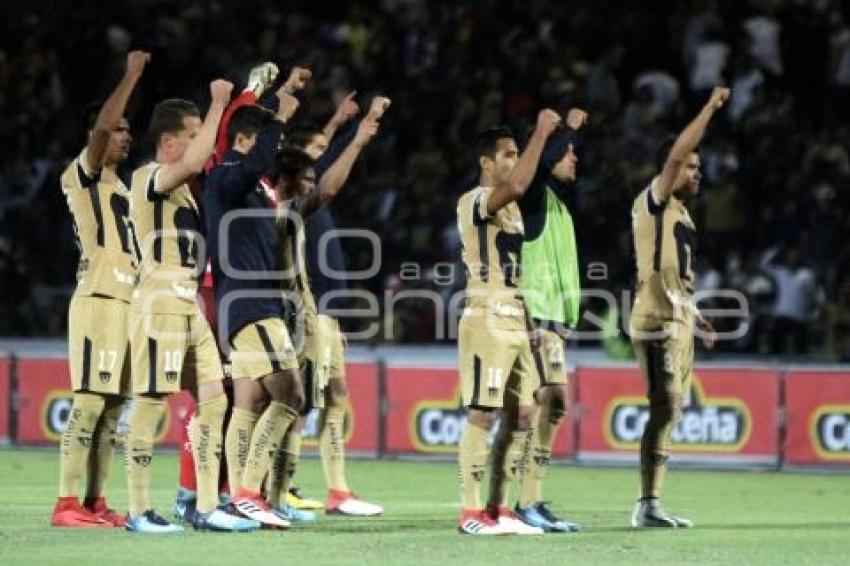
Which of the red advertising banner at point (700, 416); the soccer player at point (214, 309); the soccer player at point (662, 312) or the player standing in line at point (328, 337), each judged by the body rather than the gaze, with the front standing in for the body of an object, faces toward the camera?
the red advertising banner

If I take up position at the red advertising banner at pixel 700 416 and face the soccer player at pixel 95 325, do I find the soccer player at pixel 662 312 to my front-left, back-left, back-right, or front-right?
front-left

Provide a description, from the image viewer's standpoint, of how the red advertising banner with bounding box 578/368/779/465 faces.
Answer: facing the viewer

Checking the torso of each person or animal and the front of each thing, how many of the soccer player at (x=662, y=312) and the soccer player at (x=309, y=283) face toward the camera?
0

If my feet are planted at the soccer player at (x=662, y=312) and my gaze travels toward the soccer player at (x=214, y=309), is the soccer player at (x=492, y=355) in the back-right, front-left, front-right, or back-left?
front-left

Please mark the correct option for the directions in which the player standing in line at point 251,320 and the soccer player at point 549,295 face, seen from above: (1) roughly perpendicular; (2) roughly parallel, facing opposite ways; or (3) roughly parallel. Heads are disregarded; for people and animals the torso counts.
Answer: roughly parallel
